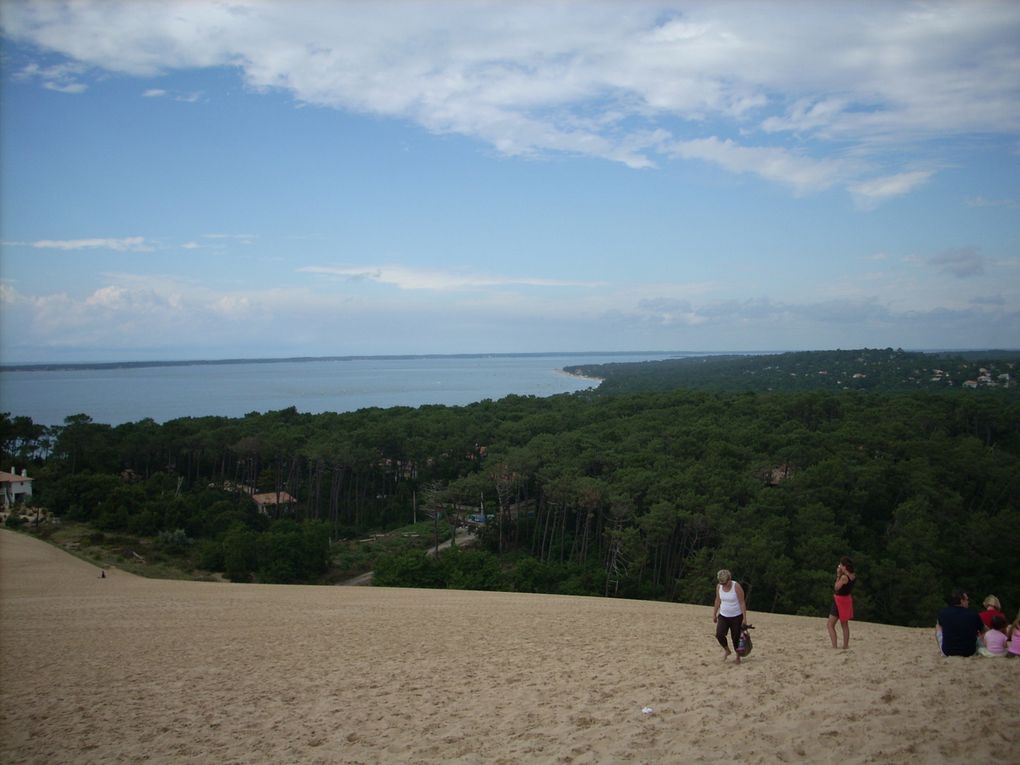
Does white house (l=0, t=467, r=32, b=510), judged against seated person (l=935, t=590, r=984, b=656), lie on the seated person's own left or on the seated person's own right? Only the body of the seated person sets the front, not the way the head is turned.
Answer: on the seated person's own left

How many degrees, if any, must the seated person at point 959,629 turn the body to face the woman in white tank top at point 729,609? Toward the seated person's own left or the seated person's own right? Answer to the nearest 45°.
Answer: approximately 90° to the seated person's own left

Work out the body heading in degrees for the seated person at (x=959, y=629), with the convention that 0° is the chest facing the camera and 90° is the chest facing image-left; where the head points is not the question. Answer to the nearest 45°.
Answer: approximately 180°
